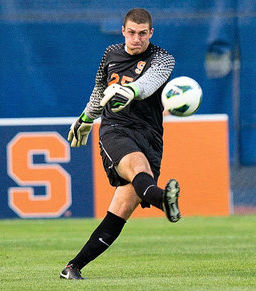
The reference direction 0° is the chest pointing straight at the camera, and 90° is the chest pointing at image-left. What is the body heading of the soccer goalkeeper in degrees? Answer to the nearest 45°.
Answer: approximately 0°

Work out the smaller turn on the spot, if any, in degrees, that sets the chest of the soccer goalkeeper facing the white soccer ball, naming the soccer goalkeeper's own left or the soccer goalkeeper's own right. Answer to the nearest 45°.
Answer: approximately 90° to the soccer goalkeeper's own left
